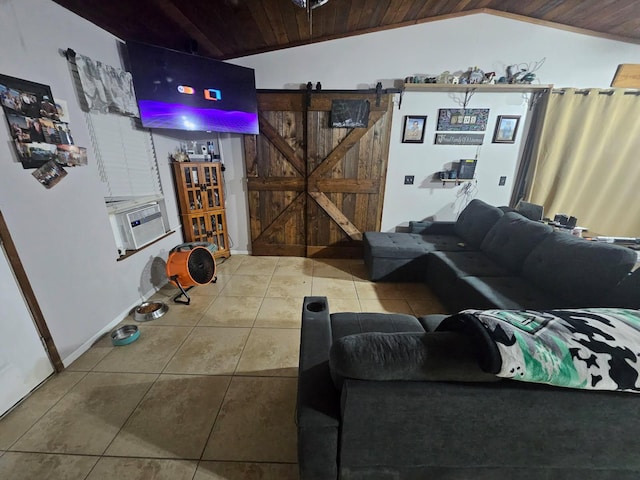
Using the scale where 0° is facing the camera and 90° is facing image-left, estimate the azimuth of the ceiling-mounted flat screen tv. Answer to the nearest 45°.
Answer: approximately 315°

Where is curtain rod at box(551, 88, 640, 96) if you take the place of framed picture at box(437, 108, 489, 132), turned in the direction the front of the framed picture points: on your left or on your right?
on your left

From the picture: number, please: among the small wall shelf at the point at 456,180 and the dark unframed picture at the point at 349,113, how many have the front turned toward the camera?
2

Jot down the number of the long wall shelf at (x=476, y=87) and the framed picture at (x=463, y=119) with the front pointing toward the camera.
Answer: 2

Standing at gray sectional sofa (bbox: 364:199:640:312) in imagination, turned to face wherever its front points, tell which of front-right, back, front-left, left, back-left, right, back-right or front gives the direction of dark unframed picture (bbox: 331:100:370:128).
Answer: front-right

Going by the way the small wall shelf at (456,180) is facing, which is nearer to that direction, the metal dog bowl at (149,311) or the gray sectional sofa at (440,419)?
the gray sectional sofa

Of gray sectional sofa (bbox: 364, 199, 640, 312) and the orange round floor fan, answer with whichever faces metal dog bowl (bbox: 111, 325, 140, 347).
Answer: the gray sectional sofa

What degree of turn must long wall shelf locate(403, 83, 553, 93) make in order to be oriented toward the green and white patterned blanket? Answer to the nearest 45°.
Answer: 0° — it already faces it
